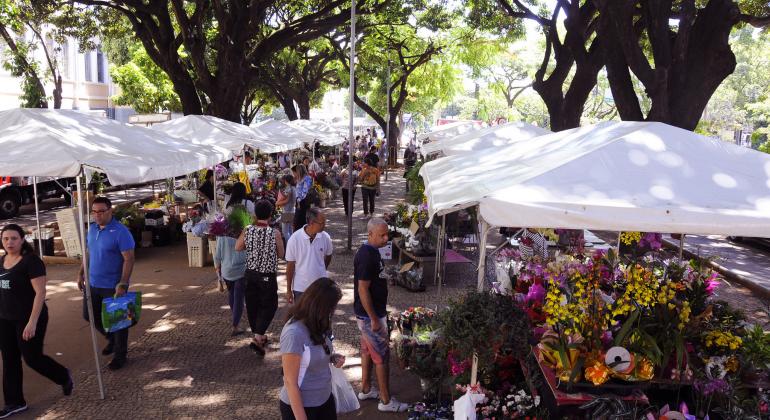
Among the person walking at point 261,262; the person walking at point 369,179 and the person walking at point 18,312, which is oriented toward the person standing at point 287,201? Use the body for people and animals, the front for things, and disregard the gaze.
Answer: the person walking at point 261,262

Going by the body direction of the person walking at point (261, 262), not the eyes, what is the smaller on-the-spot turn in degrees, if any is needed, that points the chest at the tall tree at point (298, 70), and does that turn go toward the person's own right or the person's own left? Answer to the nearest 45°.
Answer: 0° — they already face it

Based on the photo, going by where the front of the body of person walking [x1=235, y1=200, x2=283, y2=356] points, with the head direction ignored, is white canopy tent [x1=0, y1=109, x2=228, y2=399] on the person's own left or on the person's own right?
on the person's own left

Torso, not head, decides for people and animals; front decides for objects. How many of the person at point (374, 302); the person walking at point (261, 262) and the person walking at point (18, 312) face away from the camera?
1

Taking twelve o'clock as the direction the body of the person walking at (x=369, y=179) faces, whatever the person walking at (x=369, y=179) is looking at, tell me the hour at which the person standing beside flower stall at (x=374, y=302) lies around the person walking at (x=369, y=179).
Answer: the person standing beside flower stall at (x=374, y=302) is roughly at 6 o'clock from the person walking at (x=369, y=179).

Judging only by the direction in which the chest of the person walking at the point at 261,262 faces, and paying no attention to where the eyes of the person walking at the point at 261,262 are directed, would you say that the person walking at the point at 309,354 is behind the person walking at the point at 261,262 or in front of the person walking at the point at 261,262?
behind

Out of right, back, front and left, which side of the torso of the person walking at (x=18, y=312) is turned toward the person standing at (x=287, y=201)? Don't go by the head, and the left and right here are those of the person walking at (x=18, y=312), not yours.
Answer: back

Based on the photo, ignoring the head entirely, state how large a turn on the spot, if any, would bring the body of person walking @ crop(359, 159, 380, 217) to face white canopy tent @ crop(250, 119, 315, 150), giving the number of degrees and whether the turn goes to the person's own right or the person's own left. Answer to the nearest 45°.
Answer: approximately 45° to the person's own left

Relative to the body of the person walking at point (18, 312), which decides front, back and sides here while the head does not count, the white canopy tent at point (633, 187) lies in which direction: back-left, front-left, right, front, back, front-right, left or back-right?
left

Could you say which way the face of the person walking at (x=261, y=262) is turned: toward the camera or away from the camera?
away from the camera

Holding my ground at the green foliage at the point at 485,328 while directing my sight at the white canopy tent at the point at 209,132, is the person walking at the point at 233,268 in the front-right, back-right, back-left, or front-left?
front-left

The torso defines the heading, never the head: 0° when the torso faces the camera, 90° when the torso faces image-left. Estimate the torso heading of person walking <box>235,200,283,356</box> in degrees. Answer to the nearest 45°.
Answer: approximately 180°
